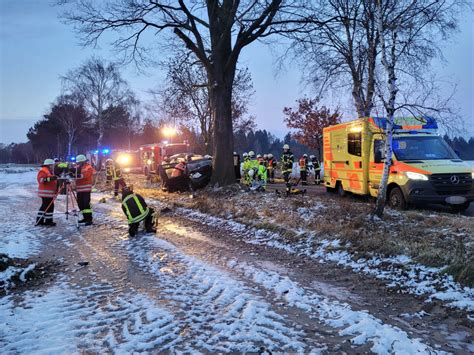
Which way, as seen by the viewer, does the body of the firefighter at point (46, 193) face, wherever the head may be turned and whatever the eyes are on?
to the viewer's right

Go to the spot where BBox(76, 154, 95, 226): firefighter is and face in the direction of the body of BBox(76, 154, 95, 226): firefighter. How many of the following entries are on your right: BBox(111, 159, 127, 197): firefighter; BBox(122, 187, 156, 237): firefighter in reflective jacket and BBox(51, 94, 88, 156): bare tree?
2

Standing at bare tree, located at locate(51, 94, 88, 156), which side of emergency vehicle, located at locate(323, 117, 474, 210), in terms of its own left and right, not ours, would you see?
back

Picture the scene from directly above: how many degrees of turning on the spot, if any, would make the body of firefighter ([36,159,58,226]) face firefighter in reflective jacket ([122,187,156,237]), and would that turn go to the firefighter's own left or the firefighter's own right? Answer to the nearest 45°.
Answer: approximately 45° to the firefighter's own right

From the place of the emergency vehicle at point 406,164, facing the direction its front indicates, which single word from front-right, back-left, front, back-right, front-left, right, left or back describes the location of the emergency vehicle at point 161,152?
back

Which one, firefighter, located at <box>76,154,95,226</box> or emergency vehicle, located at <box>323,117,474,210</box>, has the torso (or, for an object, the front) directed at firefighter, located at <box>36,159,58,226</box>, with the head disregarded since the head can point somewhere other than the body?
firefighter, located at <box>76,154,95,226</box>

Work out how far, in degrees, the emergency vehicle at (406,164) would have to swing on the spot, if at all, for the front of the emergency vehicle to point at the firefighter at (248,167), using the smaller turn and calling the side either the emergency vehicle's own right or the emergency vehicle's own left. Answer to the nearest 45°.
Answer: approximately 180°

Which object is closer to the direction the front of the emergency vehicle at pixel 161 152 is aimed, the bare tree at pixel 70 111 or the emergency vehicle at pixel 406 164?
the emergency vehicle

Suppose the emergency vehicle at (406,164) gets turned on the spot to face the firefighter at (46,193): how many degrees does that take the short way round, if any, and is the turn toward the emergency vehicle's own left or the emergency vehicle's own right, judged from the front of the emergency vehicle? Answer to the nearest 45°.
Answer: approximately 135° to the emergency vehicle's own right

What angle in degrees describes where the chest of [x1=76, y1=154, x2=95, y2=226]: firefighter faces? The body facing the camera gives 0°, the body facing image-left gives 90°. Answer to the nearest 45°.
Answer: approximately 90°
